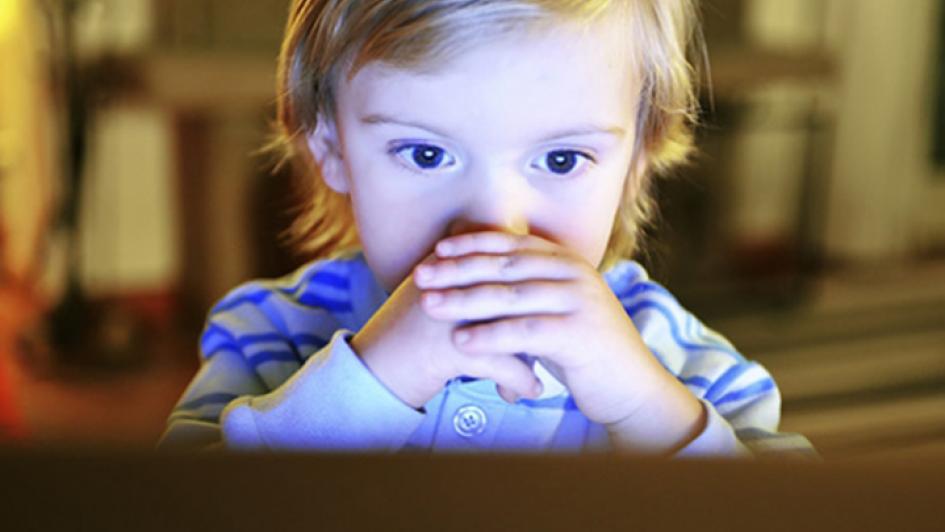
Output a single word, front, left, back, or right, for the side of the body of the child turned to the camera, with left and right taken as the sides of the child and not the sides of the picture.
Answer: front

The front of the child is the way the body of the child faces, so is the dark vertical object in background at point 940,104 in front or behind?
behind

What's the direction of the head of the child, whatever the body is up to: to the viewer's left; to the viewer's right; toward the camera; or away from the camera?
toward the camera
